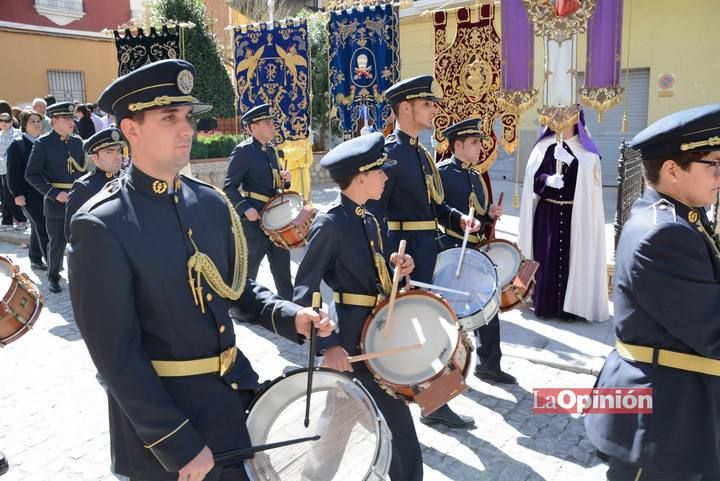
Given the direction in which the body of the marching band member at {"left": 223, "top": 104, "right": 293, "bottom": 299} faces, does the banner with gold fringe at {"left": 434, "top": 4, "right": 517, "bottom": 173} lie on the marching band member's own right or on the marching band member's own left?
on the marching band member's own left

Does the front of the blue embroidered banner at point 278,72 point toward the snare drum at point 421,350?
yes

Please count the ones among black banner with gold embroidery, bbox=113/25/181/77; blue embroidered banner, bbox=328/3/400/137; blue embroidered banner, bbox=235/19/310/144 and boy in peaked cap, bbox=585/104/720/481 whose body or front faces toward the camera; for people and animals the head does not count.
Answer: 3

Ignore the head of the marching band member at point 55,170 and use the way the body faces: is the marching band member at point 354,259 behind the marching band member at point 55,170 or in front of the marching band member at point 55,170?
in front

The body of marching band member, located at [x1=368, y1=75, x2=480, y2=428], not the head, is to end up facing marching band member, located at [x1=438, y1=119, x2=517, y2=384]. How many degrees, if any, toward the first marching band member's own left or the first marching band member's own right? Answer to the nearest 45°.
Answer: approximately 90° to the first marching band member's own left

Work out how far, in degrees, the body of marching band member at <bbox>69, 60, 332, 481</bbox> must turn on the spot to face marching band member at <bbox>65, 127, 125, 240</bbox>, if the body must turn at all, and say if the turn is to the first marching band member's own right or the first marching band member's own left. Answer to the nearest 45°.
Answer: approximately 135° to the first marching band member's own left

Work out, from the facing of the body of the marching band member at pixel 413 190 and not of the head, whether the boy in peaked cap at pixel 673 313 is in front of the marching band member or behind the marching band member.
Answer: in front

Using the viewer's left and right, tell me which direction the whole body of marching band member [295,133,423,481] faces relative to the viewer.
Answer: facing the viewer and to the right of the viewer

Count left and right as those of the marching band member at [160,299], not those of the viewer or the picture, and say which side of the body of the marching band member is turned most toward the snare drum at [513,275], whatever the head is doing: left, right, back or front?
left

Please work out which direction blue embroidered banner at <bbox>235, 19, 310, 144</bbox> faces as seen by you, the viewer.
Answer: facing the viewer

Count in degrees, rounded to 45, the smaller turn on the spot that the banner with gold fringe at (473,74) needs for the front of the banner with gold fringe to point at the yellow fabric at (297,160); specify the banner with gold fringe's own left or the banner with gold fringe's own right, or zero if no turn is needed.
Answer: approximately 135° to the banner with gold fringe's own right

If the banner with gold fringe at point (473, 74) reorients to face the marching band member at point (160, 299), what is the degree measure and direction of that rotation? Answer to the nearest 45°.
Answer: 0° — it already faces them

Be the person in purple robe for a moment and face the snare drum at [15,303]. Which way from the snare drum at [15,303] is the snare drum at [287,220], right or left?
right

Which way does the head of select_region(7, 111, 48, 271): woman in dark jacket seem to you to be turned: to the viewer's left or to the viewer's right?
to the viewer's right
